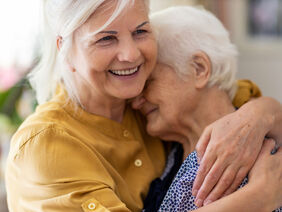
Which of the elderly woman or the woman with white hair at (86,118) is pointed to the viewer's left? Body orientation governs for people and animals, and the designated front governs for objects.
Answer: the elderly woman

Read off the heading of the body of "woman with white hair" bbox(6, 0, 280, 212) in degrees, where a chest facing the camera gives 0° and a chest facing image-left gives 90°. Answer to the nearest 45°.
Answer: approximately 315°

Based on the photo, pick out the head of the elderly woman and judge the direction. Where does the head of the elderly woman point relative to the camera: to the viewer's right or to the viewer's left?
to the viewer's left

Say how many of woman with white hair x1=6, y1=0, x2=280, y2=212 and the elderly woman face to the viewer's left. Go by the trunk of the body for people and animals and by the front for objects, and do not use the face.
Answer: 1

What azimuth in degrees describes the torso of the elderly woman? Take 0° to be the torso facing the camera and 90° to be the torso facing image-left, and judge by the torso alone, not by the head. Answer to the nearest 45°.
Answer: approximately 90°
